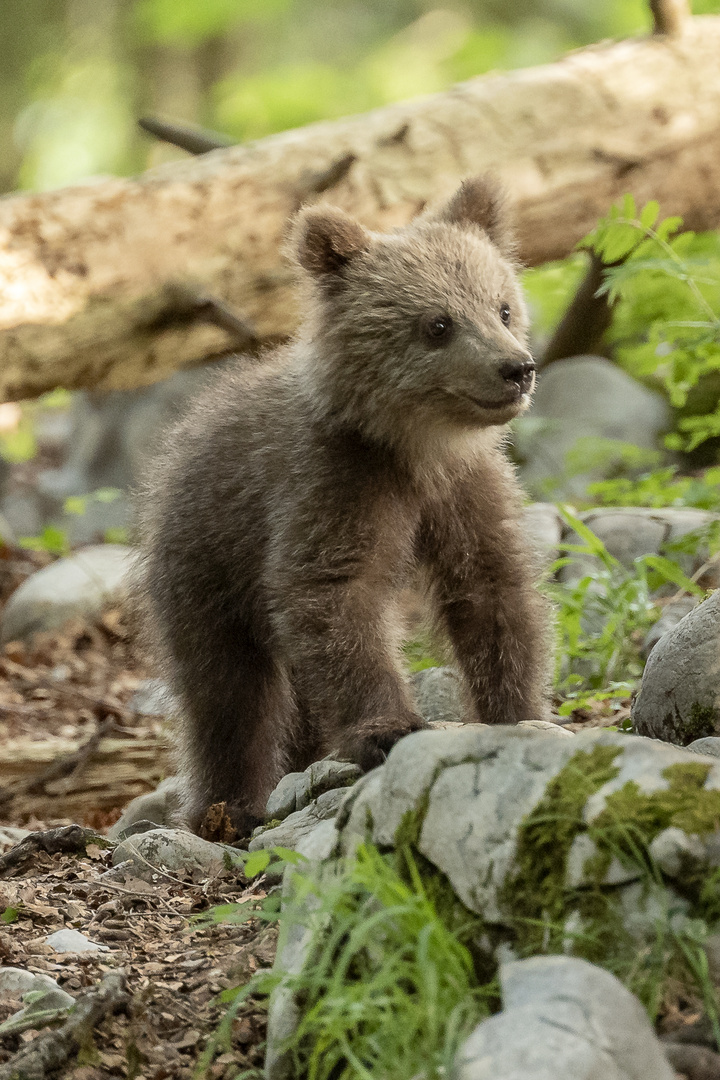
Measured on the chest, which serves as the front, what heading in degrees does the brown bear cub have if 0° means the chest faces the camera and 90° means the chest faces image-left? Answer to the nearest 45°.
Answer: approximately 315°

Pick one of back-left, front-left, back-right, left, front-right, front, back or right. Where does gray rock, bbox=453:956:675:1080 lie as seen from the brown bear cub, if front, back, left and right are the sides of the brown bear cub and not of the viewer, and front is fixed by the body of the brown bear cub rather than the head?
front-right

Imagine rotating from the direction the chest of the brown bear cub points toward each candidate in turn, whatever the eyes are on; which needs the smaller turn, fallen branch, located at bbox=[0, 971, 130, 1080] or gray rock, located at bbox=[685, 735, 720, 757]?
the gray rock

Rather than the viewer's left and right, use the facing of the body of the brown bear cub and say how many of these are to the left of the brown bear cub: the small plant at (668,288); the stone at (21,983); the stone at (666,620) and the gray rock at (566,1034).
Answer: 2

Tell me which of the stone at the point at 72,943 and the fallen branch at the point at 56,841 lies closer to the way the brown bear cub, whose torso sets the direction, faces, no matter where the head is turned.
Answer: the stone

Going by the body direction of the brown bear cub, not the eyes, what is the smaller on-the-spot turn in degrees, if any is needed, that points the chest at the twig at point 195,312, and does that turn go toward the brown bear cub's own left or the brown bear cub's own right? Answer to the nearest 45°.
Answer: approximately 135° to the brown bear cub's own left

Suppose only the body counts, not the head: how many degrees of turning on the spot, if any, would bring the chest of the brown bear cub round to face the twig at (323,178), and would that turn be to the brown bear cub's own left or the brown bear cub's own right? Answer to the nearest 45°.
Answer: approximately 135° to the brown bear cub's own left

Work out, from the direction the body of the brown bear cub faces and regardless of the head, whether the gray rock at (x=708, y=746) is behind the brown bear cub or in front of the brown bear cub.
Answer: in front

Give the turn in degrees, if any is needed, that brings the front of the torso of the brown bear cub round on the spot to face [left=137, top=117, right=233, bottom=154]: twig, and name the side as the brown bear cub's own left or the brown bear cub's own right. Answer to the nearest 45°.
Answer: approximately 135° to the brown bear cub's own left

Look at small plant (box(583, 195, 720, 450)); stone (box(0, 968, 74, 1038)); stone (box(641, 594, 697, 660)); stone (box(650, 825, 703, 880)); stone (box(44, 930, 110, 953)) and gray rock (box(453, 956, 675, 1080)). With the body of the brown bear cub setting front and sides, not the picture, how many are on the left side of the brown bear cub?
2
